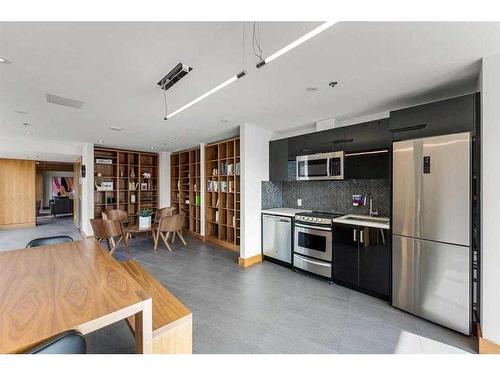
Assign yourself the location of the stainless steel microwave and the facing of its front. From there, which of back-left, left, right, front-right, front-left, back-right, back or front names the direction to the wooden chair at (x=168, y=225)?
front-right

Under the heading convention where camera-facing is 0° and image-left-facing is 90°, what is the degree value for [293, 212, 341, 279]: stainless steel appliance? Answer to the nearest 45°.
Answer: approximately 45°

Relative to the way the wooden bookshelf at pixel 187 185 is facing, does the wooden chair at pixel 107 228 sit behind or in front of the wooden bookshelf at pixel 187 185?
in front

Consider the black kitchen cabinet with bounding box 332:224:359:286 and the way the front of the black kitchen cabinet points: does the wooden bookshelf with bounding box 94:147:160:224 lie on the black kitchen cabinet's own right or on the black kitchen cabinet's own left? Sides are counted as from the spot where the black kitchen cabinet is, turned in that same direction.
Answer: on the black kitchen cabinet's own right

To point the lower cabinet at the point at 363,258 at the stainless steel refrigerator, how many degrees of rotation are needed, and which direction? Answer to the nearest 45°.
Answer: approximately 90° to its left

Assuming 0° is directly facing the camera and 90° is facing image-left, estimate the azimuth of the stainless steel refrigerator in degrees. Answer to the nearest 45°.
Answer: approximately 45°

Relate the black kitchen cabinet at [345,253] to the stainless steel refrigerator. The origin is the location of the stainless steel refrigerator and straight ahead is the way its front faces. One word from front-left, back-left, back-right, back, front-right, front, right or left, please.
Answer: front-right

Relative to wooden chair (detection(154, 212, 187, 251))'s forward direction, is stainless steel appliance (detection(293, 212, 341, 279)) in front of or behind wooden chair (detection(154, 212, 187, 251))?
behind

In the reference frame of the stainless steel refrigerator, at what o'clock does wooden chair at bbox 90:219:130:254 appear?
The wooden chair is roughly at 1 o'clock from the stainless steel refrigerator.

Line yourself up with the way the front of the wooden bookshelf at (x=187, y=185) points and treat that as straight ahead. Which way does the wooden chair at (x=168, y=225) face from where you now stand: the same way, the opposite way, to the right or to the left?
to the right

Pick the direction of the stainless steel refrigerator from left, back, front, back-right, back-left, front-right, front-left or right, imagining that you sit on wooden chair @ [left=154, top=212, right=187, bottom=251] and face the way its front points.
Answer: back

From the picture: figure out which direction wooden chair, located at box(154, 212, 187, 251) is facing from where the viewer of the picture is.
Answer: facing away from the viewer and to the left of the viewer

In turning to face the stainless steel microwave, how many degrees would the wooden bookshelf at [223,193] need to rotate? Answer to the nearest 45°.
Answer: approximately 90° to its left

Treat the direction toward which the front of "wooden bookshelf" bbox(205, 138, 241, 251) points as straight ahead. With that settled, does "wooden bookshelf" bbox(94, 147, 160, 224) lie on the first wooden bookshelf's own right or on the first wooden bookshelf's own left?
on the first wooden bookshelf's own right
